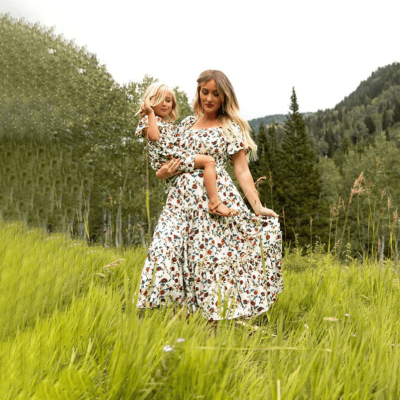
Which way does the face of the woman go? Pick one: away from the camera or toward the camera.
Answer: toward the camera

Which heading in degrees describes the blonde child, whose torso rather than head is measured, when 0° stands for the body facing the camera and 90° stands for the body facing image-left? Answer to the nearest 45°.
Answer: approximately 315°

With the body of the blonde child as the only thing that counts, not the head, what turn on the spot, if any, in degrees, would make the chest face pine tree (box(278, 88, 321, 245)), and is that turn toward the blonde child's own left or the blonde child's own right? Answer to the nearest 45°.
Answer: approximately 135° to the blonde child's own left
